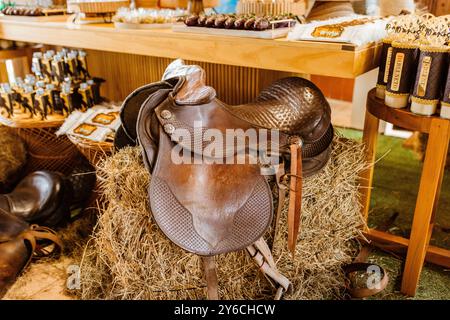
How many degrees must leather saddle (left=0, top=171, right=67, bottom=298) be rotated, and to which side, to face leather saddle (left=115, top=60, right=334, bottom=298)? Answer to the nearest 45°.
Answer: approximately 135° to its left

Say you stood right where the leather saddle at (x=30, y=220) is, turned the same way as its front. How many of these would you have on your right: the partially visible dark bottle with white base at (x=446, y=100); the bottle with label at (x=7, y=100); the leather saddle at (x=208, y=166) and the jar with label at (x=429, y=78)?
1

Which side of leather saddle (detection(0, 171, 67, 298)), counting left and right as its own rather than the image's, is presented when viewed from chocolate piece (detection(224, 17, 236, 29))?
back

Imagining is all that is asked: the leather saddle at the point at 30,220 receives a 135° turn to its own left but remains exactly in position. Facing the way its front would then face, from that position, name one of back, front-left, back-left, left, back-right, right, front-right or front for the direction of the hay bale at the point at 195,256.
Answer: front

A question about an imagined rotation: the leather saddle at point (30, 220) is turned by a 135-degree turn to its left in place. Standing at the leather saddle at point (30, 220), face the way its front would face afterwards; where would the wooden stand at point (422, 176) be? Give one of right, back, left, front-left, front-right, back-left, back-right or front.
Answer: front

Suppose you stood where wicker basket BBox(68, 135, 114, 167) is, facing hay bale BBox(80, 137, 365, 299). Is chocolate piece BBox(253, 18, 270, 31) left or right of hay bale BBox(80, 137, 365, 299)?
left

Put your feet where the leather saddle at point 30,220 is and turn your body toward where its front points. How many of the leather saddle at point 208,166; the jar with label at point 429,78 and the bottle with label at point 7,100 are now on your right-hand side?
1

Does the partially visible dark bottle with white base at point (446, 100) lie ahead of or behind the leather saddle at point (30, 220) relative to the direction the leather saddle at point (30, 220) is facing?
behind

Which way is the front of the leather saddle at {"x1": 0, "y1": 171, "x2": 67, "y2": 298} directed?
to the viewer's left
